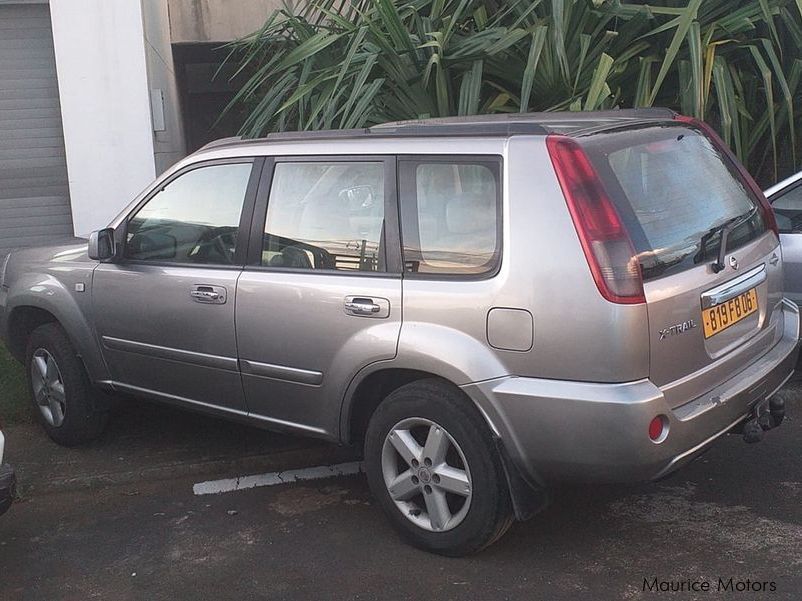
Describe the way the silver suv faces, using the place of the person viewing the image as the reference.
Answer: facing away from the viewer and to the left of the viewer
